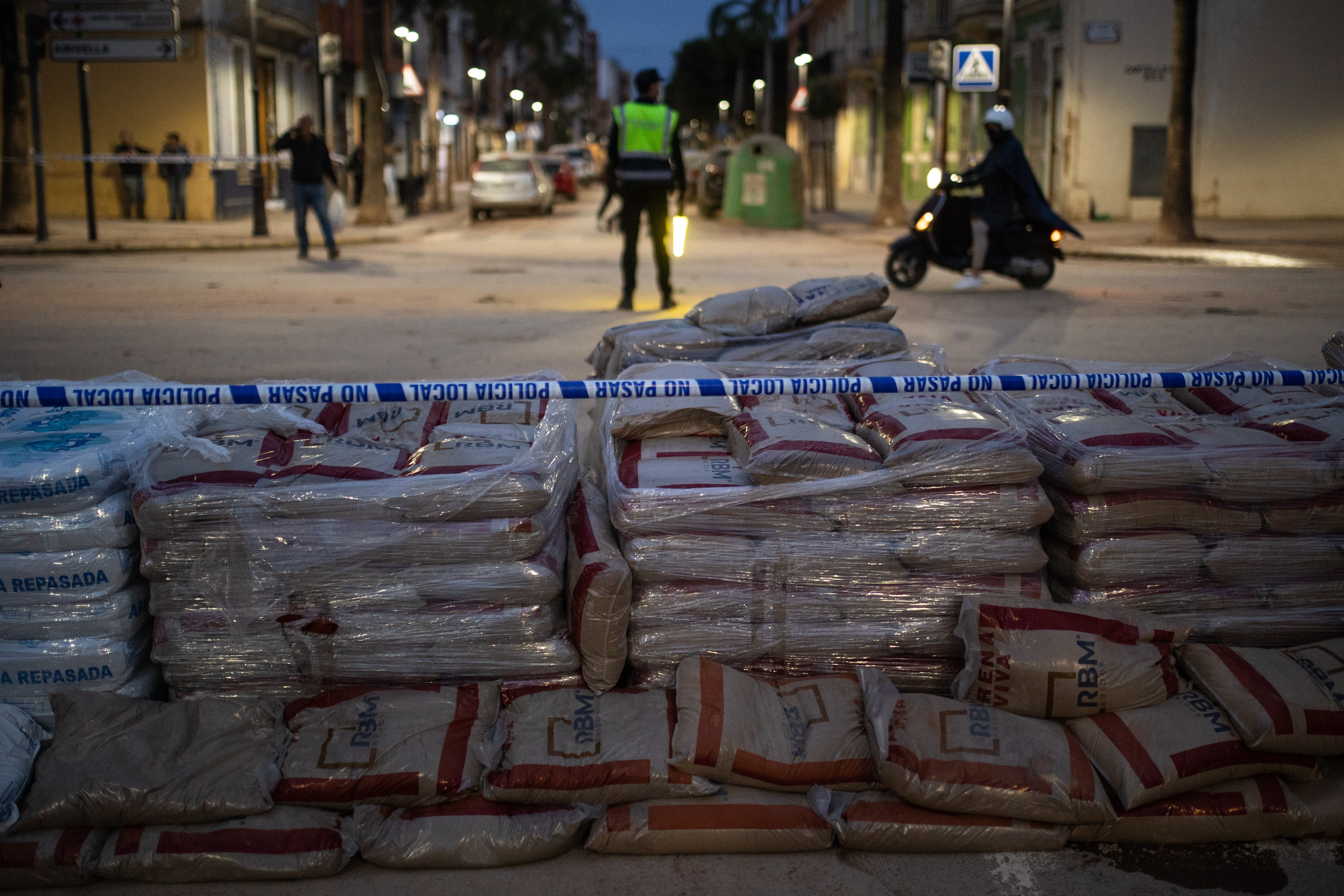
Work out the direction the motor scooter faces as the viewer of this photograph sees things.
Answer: facing to the left of the viewer

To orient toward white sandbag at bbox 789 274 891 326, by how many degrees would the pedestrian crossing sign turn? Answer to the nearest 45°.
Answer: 0° — it already faces it

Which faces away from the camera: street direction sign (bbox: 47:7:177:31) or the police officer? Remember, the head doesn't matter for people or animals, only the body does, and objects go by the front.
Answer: the police officer

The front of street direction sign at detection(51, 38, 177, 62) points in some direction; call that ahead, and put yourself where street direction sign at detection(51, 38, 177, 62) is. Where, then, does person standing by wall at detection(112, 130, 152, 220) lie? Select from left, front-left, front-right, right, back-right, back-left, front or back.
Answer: back

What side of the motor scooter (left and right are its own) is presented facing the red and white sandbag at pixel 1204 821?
left

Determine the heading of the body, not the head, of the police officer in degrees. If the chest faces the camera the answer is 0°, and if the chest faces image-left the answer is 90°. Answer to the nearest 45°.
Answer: approximately 180°

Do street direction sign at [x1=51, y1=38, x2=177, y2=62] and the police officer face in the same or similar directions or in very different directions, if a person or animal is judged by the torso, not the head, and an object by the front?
very different directions

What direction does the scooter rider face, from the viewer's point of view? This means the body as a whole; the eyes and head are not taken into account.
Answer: to the viewer's left

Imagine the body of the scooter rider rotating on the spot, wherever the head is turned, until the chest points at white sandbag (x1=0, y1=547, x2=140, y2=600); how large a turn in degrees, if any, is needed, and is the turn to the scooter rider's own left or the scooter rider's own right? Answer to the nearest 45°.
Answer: approximately 90° to the scooter rider's own left

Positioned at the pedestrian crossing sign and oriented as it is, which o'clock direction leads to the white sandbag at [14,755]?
The white sandbag is roughly at 12 o'clock from the pedestrian crossing sign.
